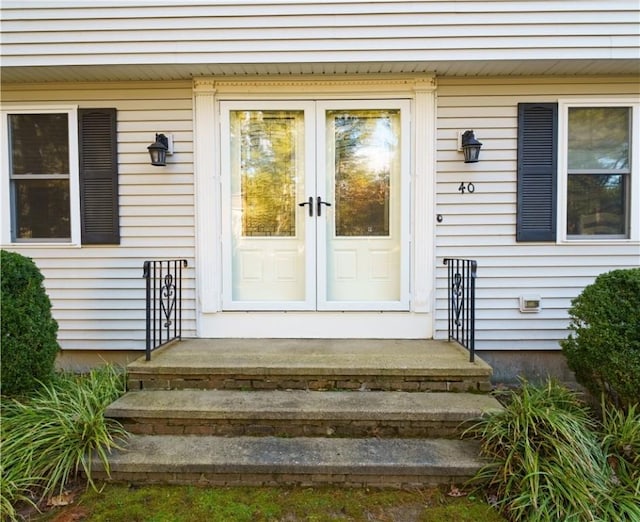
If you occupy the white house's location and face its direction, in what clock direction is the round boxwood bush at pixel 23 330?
The round boxwood bush is roughly at 2 o'clock from the white house.

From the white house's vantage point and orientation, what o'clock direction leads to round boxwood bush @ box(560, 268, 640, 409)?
The round boxwood bush is roughly at 10 o'clock from the white house.

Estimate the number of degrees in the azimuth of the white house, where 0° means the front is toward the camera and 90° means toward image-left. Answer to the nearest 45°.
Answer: approximately 0°

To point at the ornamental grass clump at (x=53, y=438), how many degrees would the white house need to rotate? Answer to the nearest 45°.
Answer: approximately 45° to its right

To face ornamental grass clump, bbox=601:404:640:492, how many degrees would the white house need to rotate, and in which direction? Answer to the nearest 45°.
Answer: approximately 45° to its left
